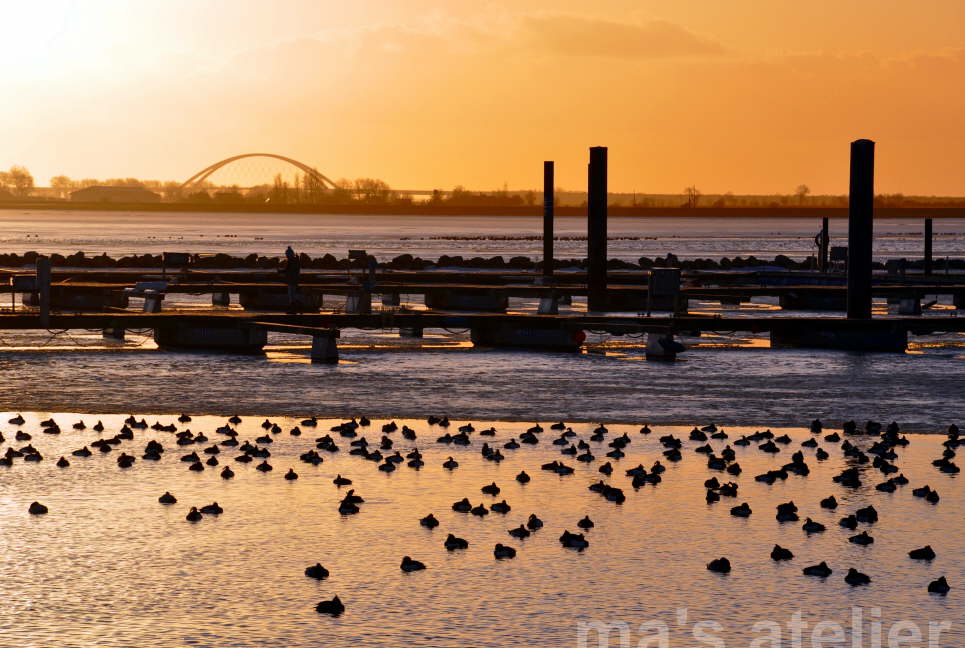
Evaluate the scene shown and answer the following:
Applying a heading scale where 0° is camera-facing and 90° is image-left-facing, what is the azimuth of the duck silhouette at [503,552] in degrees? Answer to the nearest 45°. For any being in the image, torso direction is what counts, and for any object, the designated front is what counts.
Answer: approximately 90°

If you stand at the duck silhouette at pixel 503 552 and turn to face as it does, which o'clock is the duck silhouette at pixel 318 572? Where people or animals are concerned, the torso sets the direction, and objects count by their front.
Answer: the duck silhouette at pixel 318 572 is roughly at 11 o'clock from the duck silhouette at pixel 503 552.

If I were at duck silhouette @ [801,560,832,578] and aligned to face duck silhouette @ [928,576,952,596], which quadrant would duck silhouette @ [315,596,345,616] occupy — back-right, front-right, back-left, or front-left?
back-right

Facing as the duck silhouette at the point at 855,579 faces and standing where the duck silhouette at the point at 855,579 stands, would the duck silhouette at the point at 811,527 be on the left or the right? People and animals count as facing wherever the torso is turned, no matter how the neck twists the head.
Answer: on its right

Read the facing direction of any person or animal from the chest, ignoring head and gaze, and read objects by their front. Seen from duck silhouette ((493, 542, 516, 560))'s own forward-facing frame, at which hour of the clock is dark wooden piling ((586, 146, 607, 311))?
The dark wooden piling is roughly at 3 o'clock from the duck silhouette.

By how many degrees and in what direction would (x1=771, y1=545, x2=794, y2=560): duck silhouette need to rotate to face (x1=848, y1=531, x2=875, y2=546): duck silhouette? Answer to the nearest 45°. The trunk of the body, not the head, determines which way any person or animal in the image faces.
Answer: approximately 135° to its right

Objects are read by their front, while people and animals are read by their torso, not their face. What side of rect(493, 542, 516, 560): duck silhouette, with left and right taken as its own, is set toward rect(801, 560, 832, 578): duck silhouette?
back

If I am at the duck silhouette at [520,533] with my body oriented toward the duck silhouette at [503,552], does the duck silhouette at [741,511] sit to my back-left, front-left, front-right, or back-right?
back-left

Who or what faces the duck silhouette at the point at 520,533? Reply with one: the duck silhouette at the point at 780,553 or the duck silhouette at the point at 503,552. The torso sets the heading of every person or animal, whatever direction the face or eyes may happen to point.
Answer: the duck silhouette at the point at 780,553

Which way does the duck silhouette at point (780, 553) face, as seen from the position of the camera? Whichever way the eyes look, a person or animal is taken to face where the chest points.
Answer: facing to the left of the viewer

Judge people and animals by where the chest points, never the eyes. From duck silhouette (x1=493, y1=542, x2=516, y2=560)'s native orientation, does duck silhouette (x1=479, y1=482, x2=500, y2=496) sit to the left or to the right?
on its right

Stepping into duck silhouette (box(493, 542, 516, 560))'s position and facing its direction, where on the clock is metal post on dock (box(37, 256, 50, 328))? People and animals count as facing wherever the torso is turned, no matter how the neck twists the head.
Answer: The metal post on dock is roughly at 2 o'clock from the duck silhouette.

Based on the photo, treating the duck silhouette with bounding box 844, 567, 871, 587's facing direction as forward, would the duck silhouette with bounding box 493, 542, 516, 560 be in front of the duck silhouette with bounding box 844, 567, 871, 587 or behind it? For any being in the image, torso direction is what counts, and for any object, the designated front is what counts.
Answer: in front

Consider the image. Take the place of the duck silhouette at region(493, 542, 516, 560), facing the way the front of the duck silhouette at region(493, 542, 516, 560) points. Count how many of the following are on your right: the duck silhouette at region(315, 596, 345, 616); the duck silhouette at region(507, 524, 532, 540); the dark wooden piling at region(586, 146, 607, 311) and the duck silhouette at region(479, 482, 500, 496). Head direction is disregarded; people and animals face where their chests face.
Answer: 3

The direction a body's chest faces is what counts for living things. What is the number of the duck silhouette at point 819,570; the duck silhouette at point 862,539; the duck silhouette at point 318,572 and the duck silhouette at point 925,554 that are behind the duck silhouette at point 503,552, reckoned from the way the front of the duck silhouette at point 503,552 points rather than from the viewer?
3

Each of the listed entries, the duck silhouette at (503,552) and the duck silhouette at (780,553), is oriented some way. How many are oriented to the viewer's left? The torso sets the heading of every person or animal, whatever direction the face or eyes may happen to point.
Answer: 2

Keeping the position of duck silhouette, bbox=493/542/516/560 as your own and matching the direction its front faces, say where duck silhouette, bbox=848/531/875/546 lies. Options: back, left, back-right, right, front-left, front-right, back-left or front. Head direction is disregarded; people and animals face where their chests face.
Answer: back

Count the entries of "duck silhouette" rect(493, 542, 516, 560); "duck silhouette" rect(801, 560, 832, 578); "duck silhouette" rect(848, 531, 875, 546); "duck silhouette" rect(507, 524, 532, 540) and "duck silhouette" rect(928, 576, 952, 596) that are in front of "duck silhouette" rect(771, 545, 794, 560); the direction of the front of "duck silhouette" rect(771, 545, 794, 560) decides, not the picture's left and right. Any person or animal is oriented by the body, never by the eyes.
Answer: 2
